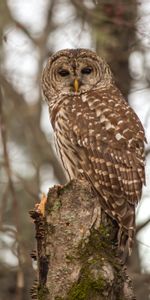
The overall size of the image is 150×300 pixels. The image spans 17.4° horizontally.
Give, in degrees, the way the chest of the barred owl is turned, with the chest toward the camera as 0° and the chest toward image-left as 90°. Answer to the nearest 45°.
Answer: approximately 90°
